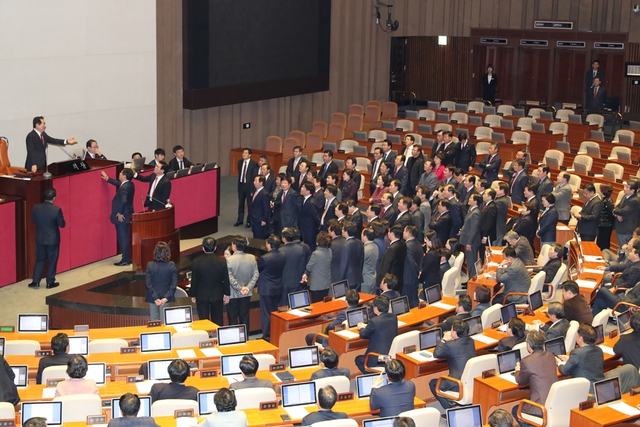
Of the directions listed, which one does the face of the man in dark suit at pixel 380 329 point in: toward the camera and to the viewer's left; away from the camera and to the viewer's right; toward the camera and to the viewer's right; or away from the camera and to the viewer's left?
away from the camera and to the viewer's left

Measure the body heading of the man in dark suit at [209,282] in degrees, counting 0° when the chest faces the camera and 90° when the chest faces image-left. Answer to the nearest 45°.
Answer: approximately 180°

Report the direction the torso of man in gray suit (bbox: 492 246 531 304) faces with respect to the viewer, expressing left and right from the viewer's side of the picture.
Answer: facing to the left of the viewer

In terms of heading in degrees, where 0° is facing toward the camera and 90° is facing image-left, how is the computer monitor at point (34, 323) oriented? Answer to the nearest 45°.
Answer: approximately 0°

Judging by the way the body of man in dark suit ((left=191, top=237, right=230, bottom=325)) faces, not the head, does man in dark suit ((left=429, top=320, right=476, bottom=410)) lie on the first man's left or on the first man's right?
on the first man's right

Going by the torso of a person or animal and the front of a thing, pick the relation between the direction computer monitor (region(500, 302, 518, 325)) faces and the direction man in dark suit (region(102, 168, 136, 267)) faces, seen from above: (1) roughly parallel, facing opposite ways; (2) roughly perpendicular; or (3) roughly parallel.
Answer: roughly perpendicular

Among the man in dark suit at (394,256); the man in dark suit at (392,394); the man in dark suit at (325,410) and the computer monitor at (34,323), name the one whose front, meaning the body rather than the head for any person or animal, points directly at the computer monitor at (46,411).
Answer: the computer monitor at (34,323)

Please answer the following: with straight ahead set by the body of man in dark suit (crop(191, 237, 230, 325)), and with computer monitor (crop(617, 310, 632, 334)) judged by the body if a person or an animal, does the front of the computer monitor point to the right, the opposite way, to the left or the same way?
the opposite way

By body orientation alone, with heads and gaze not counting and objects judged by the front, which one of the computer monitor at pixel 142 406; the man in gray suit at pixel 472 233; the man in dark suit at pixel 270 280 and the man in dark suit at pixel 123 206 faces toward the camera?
the computer monitor

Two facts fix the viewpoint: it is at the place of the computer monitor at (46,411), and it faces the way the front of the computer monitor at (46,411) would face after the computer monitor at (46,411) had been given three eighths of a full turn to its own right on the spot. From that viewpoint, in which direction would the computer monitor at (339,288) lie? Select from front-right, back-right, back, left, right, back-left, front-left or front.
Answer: right

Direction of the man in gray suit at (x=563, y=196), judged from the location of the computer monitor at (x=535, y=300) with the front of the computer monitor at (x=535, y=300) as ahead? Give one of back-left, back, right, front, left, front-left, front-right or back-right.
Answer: back-left

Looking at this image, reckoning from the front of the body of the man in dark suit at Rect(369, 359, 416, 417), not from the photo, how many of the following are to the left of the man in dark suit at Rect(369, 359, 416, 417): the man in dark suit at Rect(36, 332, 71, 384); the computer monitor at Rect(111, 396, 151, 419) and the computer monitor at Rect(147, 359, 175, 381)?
3

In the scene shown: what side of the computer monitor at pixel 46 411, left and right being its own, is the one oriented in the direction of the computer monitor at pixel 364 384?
left

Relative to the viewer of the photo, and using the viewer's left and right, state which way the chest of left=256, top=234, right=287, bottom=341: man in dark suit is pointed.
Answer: facing away from the viewer and to the left of the viewer

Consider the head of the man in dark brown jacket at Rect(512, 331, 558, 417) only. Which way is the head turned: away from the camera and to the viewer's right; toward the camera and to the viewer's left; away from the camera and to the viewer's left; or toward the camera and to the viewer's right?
away from the camera and to the viewer's left
